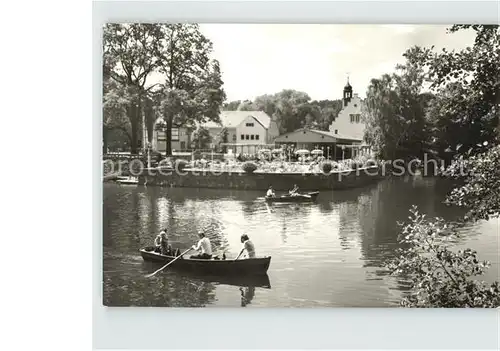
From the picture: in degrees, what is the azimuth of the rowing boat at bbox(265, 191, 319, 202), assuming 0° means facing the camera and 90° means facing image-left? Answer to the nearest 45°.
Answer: approximately 270°

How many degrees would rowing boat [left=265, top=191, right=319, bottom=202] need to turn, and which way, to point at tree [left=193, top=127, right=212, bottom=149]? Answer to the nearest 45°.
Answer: approximately 180°
